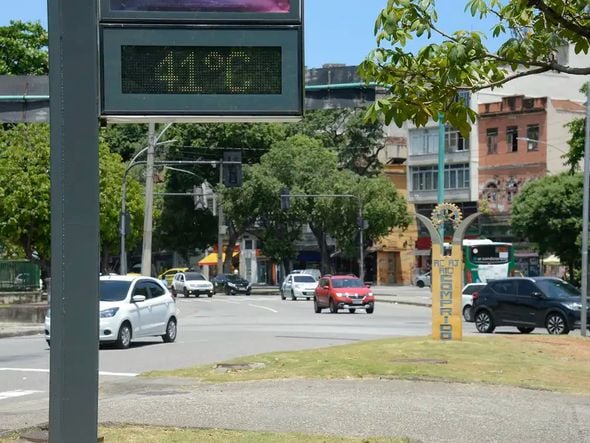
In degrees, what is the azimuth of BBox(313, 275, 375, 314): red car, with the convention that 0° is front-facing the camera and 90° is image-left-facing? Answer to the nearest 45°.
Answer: approximately 315°

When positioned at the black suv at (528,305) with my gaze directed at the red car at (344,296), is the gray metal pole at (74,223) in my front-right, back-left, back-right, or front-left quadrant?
back-left

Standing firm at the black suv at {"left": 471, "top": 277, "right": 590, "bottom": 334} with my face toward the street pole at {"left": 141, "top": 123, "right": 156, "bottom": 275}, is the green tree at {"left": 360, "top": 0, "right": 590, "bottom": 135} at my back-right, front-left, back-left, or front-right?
back-left

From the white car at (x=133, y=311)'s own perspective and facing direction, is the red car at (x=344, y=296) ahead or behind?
behind

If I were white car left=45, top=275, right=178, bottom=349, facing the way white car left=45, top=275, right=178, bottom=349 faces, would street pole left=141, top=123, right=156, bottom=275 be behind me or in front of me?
behind

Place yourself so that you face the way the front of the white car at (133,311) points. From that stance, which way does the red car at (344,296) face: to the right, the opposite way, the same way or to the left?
to the left

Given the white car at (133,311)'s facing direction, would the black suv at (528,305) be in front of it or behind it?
behind

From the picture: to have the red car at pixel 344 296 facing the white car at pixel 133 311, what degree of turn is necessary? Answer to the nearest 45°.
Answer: approximately 45° to its right
